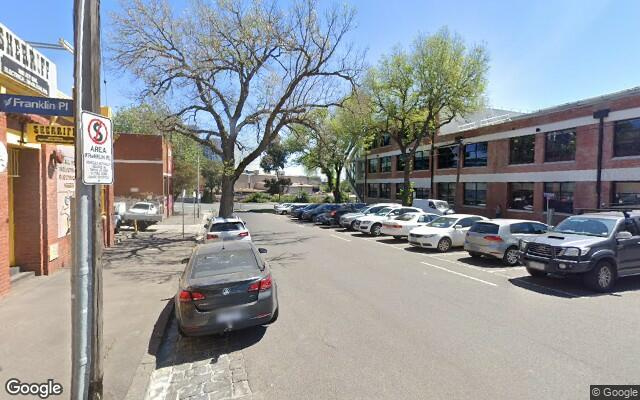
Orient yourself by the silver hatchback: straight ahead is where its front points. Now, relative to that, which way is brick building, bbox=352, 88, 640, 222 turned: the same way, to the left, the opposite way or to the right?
the opposite way

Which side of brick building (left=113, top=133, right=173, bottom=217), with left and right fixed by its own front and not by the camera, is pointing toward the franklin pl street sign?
right

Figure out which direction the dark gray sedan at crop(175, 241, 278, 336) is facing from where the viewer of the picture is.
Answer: facing away from the viewer

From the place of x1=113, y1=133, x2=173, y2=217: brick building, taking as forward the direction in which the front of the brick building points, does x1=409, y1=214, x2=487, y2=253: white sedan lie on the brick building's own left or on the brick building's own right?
on the brick building's own right

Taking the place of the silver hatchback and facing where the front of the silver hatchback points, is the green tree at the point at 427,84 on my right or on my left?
on my left

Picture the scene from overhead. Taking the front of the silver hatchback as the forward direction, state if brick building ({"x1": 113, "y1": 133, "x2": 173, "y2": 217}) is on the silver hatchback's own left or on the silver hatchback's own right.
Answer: on the silver hatchback's own left

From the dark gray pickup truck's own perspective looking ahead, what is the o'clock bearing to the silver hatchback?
The silver hatchback is roughly at 3 o'clock from the dark gray pickup truck.

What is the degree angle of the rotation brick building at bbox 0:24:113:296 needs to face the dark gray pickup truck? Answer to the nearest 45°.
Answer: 0° — it already faces it

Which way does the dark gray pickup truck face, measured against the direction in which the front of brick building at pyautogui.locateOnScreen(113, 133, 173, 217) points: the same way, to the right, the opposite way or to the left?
the opposite way

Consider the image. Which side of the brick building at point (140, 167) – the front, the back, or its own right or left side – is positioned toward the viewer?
right

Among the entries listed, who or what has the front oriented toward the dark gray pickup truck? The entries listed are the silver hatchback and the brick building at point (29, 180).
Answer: the brick building
